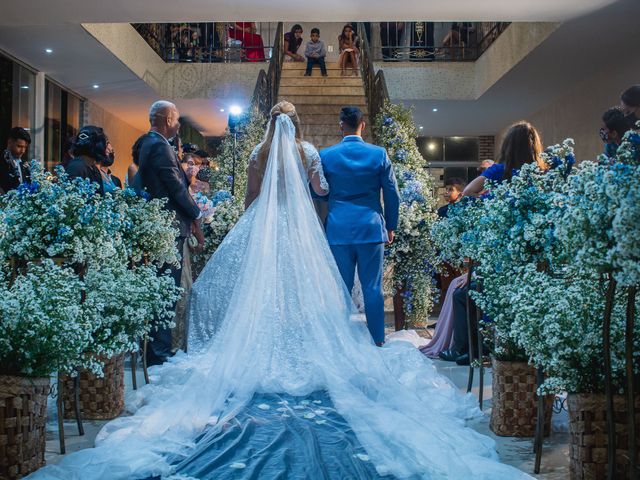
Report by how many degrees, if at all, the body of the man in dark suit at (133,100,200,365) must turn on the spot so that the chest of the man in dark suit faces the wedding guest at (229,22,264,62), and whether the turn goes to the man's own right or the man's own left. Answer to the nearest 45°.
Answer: approximately 45° to the man's own left

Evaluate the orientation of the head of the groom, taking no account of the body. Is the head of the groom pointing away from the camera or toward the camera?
away from the camera

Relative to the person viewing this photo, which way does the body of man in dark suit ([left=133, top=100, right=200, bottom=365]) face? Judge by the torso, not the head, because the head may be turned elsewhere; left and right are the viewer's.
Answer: facing away from the viewer and to the right of the viewer

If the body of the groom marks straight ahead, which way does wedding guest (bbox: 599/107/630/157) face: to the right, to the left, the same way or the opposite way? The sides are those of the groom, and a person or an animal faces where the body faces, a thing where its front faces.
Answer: to the left

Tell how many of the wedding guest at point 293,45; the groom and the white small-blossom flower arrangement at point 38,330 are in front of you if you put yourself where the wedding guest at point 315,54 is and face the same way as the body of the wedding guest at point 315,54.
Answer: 2

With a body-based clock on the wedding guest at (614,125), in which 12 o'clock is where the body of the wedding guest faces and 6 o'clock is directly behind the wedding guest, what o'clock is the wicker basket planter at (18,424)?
The wicker basket planter is roughly at 10 o'clock from the wedding guest.

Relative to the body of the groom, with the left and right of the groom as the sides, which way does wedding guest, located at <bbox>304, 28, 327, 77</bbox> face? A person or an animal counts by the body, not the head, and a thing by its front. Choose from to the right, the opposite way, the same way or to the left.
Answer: the opposite way

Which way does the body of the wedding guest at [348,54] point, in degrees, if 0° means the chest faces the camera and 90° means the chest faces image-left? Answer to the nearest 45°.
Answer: approximately 0°

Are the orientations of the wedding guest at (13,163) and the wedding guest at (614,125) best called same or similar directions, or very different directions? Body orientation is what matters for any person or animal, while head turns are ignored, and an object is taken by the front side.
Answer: very different directions

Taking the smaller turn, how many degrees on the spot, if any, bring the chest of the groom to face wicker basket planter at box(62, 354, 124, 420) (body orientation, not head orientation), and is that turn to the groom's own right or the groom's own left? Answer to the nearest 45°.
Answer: approximately 135° to the groom's own left

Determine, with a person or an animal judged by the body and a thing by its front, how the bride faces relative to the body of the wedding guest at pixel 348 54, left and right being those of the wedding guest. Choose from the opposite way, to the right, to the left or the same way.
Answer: the opposite way

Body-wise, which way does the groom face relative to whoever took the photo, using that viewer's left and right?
facing away from the viewer

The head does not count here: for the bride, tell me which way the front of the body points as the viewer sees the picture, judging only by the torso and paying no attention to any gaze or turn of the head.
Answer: away from the camera

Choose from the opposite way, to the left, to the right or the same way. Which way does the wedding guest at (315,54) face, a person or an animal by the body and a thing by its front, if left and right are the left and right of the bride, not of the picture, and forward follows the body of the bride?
the opposite way
